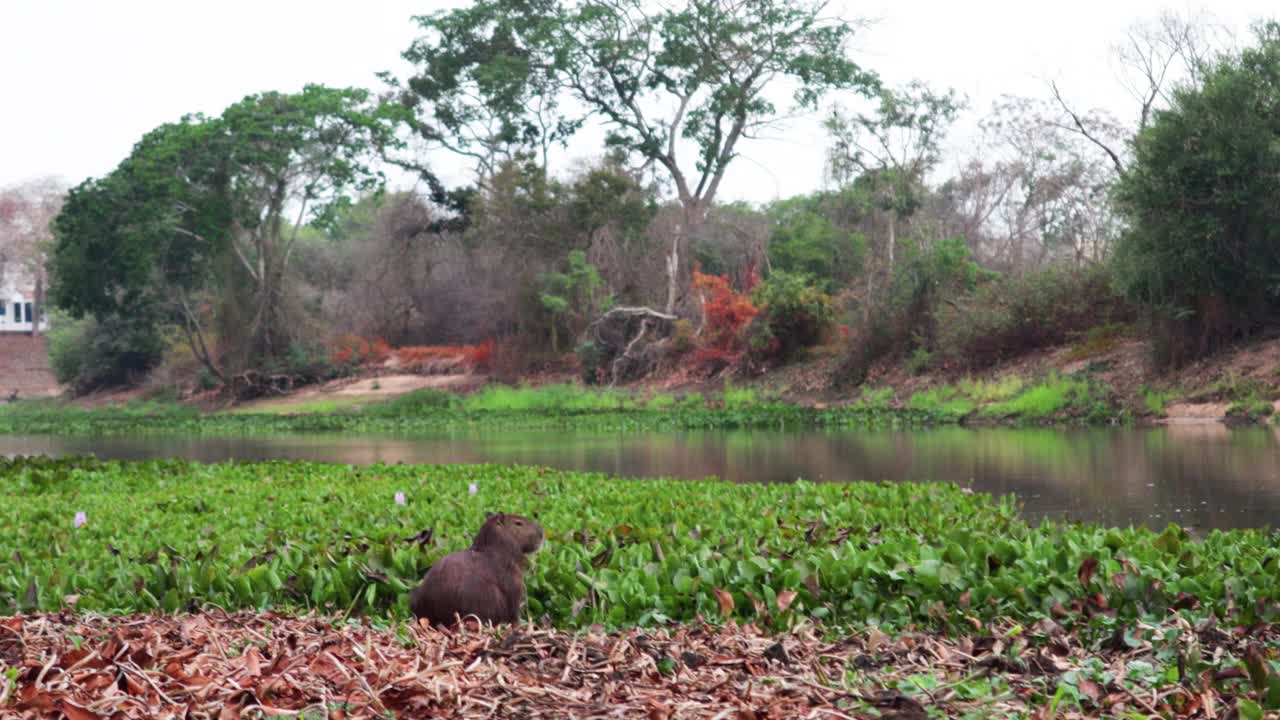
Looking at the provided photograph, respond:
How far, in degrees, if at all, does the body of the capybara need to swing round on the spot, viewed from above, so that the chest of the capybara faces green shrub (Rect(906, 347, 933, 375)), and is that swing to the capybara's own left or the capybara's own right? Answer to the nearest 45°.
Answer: approximately 45° to the capybara's own left

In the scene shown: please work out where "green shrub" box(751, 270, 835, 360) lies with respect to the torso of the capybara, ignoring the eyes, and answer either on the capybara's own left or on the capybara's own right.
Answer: on the capybara's own left

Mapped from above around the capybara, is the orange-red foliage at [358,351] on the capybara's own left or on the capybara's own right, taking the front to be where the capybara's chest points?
on the capybara's own left

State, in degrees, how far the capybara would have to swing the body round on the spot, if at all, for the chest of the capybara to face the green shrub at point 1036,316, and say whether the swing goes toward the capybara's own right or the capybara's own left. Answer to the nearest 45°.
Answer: approximately 45° to the capybara's own left

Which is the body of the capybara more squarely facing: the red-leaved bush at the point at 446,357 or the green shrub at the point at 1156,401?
the green shrub

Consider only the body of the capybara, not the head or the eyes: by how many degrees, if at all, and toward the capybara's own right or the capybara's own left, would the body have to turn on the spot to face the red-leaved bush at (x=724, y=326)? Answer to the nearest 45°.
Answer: approximately 90° to the capybara's own left

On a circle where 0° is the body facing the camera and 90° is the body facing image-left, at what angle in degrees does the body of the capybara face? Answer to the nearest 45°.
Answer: approximately 270°

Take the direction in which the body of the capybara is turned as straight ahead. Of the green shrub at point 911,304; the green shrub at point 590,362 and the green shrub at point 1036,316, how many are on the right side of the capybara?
0

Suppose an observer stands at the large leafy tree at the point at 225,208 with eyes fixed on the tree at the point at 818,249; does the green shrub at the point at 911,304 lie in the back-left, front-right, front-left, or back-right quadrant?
front-right
